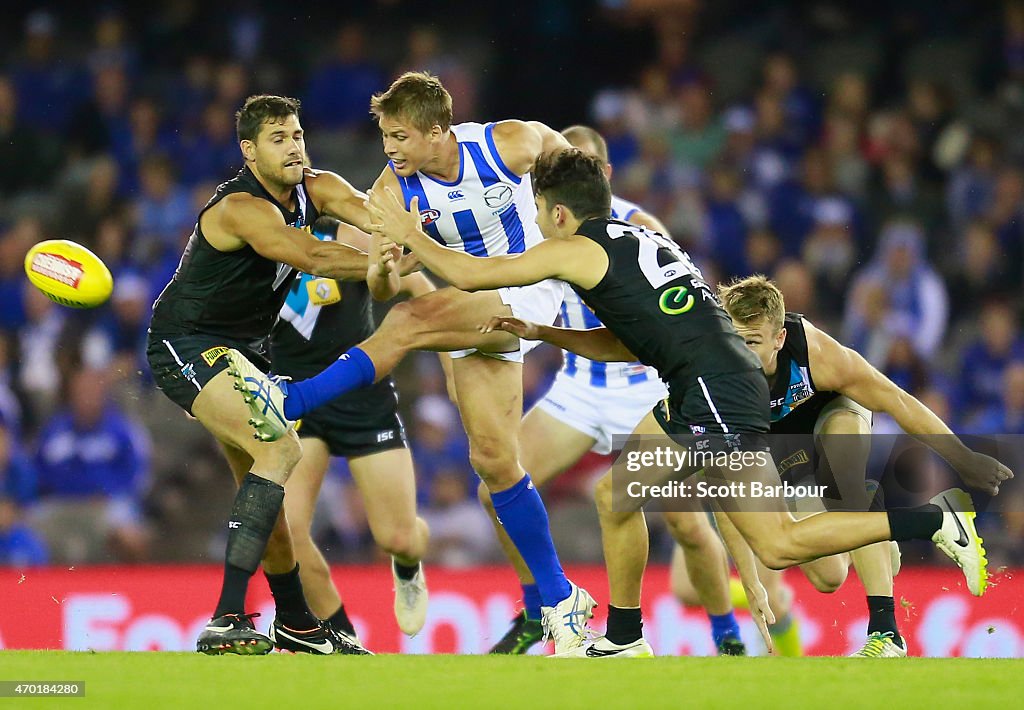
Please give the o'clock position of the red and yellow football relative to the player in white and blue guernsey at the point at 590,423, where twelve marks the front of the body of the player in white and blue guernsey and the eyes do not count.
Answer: The red and yellow football is roughly at 12 o'clock from the player in white and blue guernsey.

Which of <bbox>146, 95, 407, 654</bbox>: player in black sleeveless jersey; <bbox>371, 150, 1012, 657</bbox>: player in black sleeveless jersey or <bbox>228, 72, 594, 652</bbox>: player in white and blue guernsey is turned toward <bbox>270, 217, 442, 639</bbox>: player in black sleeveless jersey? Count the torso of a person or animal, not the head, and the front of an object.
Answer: <bbox>371, 150, 1012, 657</bbox>: player in black sleeveless jersey

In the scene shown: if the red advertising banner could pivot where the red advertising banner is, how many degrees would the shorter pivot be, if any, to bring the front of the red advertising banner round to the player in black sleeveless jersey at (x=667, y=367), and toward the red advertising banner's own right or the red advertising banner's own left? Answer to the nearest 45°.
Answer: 0° — it already faces them

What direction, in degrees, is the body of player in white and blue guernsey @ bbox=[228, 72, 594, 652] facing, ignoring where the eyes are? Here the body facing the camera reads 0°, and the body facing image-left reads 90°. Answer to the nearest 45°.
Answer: approximately 45°

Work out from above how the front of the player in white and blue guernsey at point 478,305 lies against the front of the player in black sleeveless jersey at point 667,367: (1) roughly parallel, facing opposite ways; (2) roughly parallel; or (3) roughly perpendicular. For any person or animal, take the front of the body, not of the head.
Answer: roughly perpendicular

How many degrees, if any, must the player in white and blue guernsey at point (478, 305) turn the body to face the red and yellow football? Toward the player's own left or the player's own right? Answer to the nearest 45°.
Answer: approximately 45° to the player's own right

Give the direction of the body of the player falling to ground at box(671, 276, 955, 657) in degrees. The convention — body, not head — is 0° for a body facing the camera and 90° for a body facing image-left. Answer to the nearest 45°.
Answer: approximately 45°

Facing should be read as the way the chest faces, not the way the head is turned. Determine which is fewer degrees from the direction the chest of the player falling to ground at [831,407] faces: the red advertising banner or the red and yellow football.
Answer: the red and yellow football

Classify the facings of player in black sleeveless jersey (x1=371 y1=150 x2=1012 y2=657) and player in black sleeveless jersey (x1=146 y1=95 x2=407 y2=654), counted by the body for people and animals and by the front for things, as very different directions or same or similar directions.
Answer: very different directions

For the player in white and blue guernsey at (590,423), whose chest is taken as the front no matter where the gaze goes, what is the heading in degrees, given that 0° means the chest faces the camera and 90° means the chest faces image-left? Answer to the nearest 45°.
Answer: approximately 45°

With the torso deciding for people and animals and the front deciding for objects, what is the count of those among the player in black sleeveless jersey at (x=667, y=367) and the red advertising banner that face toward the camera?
1

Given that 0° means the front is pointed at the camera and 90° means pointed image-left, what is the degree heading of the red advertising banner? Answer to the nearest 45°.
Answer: approximately 0°
